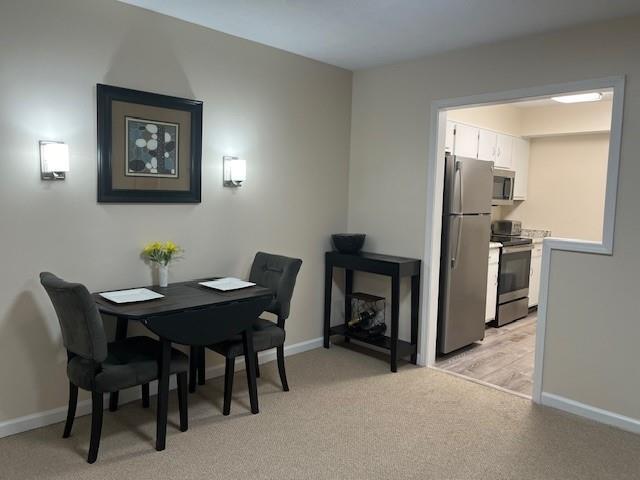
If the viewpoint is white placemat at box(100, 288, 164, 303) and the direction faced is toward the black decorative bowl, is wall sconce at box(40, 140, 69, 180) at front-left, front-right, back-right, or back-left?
back-left

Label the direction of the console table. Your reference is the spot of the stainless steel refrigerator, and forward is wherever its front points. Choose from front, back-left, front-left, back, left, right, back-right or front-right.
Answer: right

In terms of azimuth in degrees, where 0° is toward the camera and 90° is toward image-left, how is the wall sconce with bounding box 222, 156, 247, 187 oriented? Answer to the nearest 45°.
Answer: approximately 315°

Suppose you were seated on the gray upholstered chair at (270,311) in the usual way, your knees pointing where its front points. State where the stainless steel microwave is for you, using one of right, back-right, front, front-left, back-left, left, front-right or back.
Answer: back

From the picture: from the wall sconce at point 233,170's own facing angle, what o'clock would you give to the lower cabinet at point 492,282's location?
The lower cabinet is roughly at 10 o'clock from the wall sconce.

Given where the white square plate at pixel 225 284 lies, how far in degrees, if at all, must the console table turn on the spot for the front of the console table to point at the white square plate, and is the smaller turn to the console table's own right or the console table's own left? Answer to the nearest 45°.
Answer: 0° — it already faces it

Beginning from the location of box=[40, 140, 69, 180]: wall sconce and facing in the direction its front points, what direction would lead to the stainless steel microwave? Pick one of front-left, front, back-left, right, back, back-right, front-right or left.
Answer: front-left

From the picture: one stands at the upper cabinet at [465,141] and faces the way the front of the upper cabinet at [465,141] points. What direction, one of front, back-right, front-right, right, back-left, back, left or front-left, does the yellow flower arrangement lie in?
right
